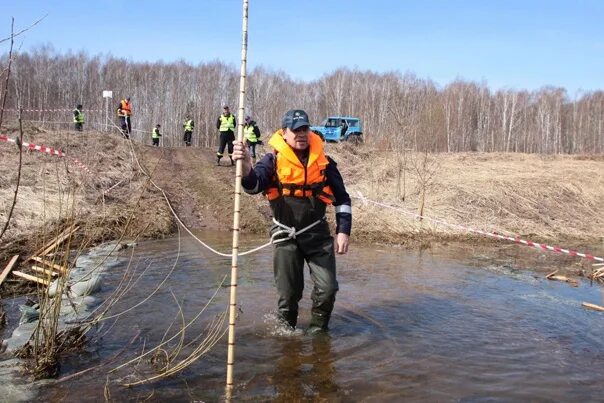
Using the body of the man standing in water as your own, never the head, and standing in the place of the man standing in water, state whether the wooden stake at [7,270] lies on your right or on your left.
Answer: on your right

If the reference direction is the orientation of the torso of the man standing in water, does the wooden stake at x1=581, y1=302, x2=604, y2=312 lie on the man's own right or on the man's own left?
on the man's own left

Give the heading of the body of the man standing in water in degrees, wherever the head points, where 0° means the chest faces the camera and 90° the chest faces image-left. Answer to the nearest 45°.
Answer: approximately 0°

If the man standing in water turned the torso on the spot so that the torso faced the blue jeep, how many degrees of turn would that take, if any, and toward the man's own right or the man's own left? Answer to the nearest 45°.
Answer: approximately 180°

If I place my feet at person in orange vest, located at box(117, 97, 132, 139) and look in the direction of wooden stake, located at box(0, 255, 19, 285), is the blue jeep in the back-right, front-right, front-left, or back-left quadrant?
back-left
